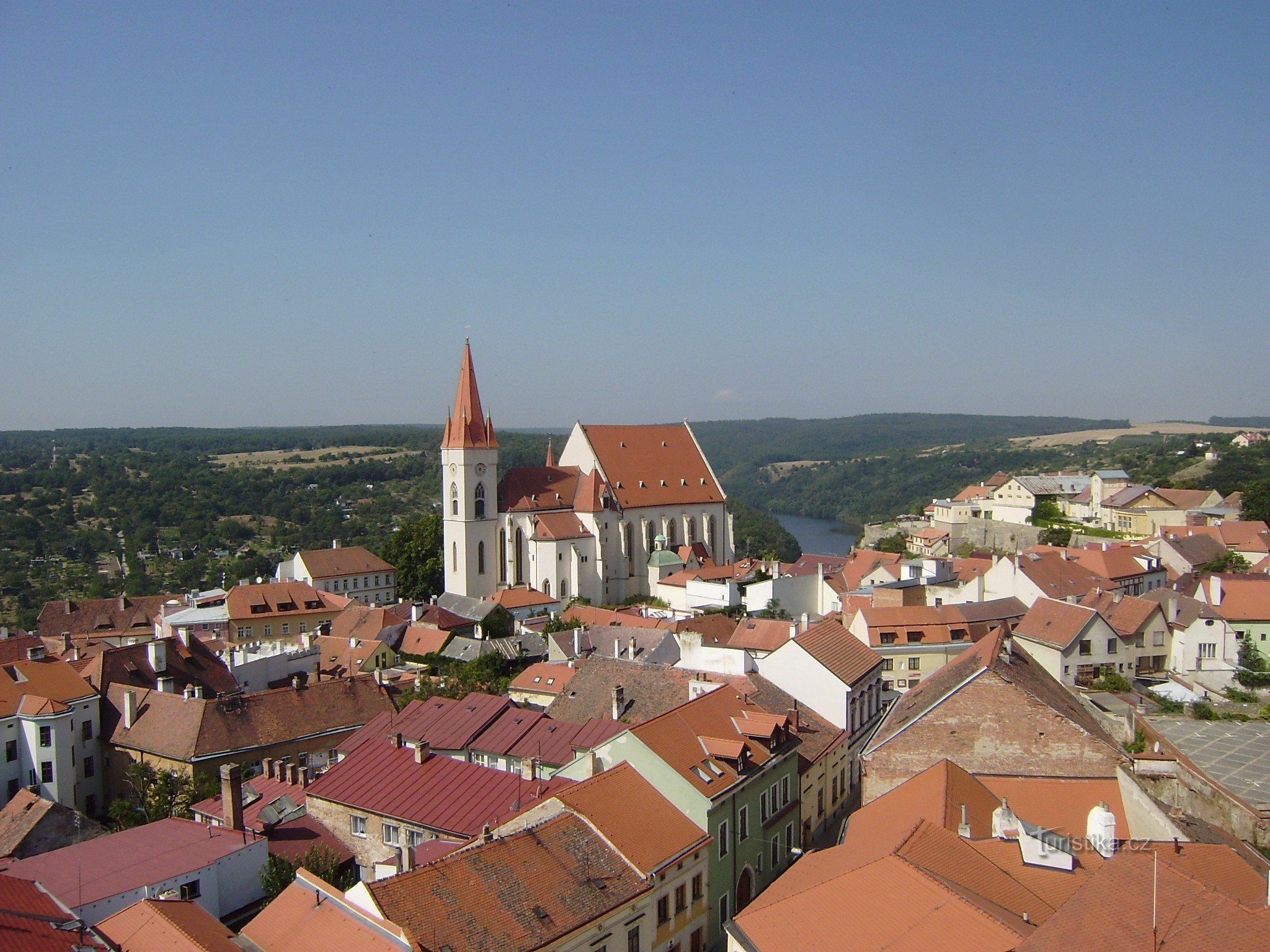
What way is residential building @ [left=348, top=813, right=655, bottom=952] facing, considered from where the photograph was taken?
facing the viewer and to the right of the viewer

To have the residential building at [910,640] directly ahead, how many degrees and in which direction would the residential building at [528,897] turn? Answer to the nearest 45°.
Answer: approximately 90° to its left

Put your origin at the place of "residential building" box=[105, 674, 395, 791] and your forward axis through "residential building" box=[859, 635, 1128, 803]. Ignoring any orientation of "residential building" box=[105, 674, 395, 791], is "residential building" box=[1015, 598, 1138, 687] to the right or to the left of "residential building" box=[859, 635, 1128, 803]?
left

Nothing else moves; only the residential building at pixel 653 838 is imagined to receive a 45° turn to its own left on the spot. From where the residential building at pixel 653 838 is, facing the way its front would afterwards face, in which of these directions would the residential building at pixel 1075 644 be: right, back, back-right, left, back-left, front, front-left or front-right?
front-left

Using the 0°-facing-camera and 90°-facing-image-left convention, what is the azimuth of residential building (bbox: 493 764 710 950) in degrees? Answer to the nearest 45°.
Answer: approximately 315°

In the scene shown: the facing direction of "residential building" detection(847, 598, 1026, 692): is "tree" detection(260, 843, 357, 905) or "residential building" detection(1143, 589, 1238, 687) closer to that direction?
the tree

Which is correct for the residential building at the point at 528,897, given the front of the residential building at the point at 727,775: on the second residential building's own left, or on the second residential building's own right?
on the second residential building's own right

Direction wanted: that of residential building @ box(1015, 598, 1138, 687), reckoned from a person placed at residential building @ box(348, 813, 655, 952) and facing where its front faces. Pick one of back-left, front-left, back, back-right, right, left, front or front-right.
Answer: left

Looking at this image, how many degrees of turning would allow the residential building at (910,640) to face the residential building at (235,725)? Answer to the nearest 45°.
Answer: approximately 45° to its right

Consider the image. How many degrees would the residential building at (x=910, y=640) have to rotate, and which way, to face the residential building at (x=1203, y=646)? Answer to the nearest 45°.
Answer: approximately 135° to its left

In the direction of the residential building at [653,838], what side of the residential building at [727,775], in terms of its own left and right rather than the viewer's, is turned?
right

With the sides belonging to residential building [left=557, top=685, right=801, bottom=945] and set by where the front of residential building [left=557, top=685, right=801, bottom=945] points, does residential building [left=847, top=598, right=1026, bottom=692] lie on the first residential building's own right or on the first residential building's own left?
on the first residential building's own left
